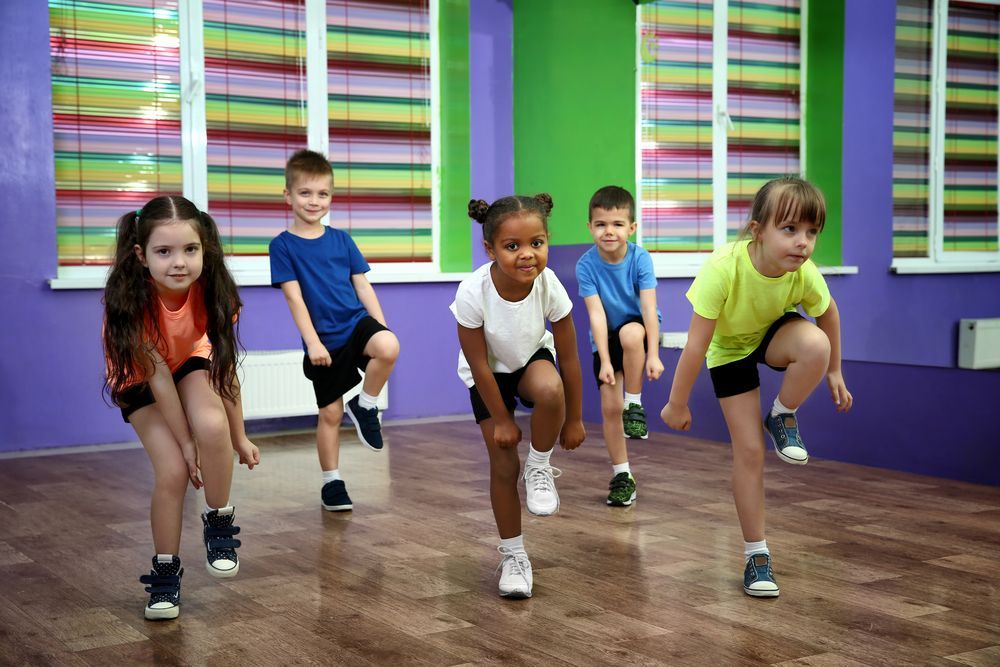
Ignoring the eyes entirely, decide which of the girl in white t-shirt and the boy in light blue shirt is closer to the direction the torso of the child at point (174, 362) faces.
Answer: the girl in white t-shirt

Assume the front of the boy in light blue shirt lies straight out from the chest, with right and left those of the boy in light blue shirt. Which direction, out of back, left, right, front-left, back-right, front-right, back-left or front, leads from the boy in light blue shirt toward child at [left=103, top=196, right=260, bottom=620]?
front-right

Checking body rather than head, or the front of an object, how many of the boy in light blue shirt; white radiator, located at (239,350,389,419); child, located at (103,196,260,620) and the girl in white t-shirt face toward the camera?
4

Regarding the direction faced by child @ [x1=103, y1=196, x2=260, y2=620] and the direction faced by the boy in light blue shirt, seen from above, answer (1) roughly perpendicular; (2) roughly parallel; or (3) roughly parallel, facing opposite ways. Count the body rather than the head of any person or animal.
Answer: roughly parallel

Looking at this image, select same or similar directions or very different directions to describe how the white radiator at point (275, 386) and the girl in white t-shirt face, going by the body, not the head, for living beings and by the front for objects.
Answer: same or similar directions

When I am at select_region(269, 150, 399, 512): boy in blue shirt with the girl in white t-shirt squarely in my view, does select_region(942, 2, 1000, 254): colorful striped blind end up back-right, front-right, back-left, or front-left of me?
front-left

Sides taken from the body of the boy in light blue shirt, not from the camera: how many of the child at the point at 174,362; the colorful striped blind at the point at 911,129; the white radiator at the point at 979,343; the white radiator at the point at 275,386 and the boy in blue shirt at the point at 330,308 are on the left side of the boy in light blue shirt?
2

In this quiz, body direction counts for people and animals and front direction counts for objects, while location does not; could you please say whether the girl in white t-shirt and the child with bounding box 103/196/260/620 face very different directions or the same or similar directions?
same or similar directions

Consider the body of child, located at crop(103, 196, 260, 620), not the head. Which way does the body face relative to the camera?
toward the camera

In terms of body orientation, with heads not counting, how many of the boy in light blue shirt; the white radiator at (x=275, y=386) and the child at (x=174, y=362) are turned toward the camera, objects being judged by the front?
3

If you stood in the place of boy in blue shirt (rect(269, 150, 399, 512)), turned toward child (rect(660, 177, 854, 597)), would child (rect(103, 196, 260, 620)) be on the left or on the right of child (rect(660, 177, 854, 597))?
right

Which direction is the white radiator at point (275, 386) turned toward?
toward the camera

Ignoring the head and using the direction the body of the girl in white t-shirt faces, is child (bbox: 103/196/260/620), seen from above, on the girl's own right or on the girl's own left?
on the girl's own right

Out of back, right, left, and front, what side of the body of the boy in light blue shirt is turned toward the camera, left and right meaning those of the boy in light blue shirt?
front
